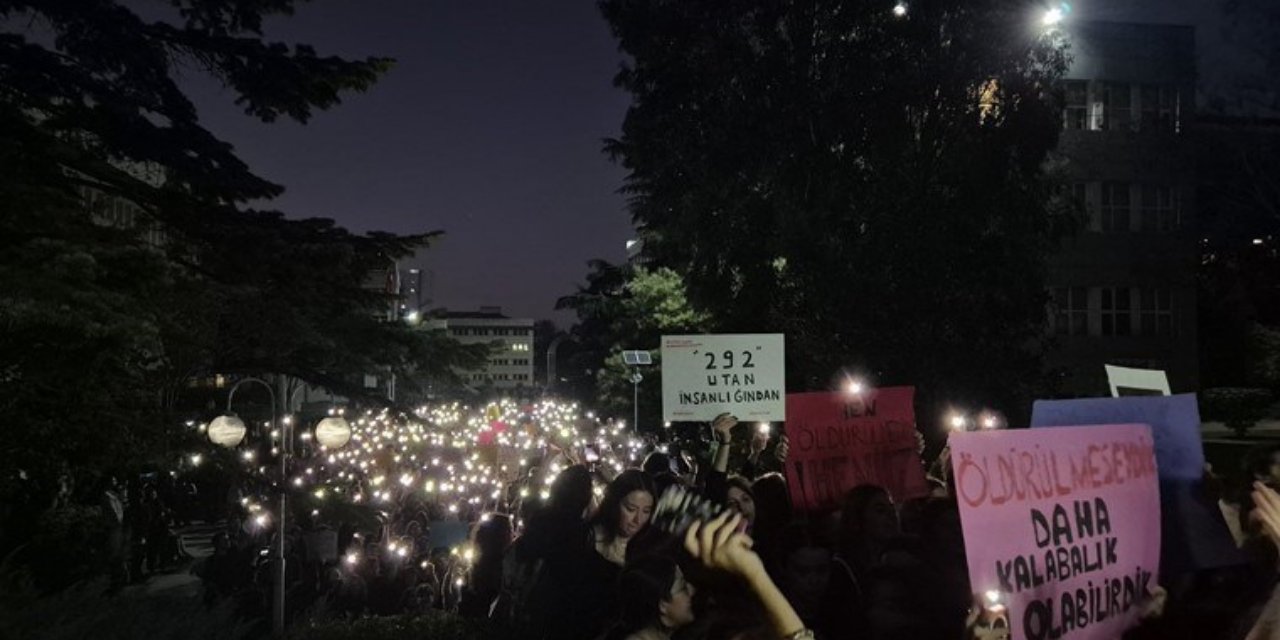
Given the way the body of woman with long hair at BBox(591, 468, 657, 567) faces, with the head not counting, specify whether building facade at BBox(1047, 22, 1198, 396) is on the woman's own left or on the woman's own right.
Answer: on the woman's own left

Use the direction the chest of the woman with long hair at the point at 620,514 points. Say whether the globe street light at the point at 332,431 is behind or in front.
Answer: behind

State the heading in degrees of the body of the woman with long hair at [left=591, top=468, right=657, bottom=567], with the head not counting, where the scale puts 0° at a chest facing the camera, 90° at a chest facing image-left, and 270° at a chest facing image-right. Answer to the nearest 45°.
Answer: approximately 315°

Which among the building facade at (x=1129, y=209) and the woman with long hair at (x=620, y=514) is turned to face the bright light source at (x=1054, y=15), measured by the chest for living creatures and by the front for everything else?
the building facade

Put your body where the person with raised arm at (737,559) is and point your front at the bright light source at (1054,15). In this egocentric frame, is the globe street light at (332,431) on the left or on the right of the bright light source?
left

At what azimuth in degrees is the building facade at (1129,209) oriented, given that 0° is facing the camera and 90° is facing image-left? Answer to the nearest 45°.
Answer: approximately 0°
